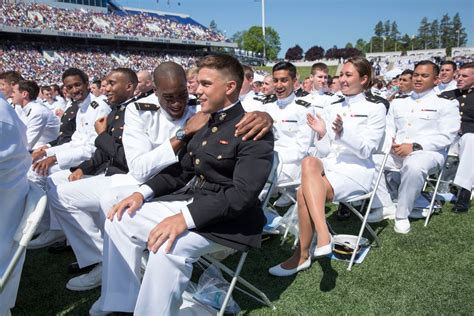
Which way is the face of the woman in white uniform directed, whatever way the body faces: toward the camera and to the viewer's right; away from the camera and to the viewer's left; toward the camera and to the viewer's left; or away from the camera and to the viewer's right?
toward the camera and to the viewer's left

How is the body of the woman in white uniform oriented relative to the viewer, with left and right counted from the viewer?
facing the viewer and to the left of the viewer
